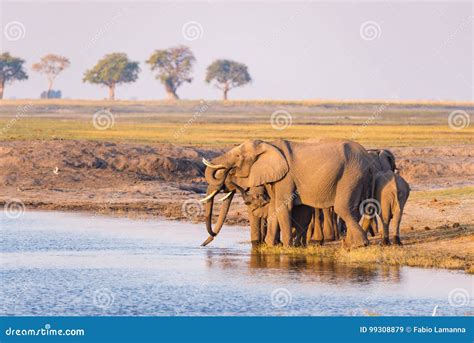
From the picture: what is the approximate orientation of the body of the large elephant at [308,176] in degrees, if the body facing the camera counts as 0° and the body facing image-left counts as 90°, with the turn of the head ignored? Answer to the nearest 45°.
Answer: approximately 90°
